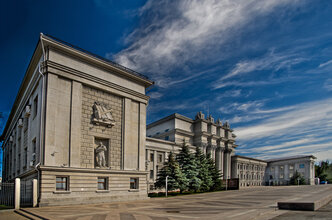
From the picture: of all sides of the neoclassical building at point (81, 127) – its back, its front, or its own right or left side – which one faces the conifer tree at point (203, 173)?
left

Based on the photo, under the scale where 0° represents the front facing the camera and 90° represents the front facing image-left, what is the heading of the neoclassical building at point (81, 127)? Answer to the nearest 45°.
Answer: approximately 315°

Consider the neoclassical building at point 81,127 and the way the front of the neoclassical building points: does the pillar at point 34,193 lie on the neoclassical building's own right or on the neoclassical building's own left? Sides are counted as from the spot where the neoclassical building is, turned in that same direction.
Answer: on the neoclassical building's own right

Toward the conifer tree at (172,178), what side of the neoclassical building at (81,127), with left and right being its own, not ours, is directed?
left

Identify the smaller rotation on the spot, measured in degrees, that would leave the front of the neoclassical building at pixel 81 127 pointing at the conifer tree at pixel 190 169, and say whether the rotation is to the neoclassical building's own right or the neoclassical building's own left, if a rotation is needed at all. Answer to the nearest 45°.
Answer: approximately 90° to the neoclassical building's own left
